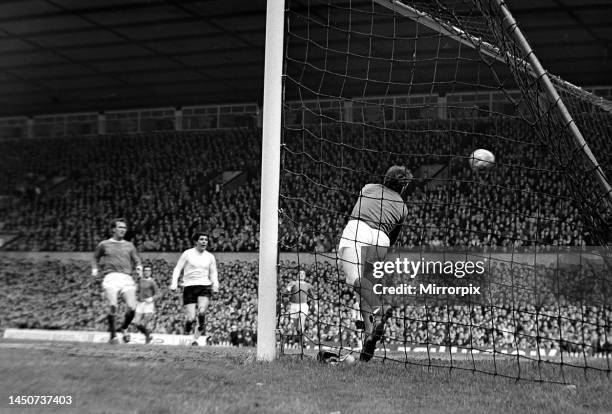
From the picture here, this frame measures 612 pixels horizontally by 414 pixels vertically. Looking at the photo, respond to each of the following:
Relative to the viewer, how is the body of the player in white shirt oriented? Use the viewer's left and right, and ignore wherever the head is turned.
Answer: facing the viewer and to the right of the viewer

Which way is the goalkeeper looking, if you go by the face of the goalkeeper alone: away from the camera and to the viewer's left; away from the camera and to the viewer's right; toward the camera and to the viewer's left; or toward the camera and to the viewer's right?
away from the camera and to the viewer's right

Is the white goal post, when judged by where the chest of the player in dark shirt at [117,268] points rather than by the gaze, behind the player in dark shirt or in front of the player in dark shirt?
in front

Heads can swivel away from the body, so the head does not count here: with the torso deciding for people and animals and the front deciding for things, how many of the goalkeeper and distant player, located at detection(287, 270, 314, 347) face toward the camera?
1

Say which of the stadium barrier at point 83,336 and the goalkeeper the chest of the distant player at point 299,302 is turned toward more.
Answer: the goalkeeper

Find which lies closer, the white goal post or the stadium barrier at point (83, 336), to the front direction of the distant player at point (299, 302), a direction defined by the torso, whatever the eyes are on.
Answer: the white goal post

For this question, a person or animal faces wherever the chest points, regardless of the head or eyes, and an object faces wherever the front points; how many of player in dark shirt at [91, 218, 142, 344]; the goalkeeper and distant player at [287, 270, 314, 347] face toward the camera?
2

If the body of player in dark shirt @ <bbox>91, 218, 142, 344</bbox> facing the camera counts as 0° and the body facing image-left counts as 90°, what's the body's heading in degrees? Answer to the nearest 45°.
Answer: approximately 0°

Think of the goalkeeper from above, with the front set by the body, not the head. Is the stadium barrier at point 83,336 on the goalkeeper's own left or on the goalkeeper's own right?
on the goalkeeper's own left

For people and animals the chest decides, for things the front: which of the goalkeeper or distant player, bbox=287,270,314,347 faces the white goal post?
the distant player
